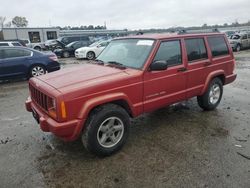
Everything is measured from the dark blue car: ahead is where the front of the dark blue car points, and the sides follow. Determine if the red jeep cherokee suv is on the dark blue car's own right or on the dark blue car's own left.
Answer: on the dark blue car's own left

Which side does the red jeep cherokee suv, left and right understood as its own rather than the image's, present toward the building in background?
right

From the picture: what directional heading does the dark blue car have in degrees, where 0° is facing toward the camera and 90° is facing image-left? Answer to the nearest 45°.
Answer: approximately 90°

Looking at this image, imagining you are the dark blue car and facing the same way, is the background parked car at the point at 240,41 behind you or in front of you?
behind

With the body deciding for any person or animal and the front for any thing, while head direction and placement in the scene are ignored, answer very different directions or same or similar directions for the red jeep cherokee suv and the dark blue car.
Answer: same or similar directions

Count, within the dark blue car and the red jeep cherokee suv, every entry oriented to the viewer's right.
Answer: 0

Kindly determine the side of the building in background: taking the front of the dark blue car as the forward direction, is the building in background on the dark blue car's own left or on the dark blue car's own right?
on the dark blue car's own right

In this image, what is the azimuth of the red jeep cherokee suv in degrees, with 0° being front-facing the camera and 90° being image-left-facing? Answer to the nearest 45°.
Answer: approximately 45°

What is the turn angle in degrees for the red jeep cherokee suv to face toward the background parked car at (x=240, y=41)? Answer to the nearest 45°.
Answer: approximately 180°

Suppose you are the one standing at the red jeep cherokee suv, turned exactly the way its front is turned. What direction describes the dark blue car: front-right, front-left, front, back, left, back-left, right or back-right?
right
